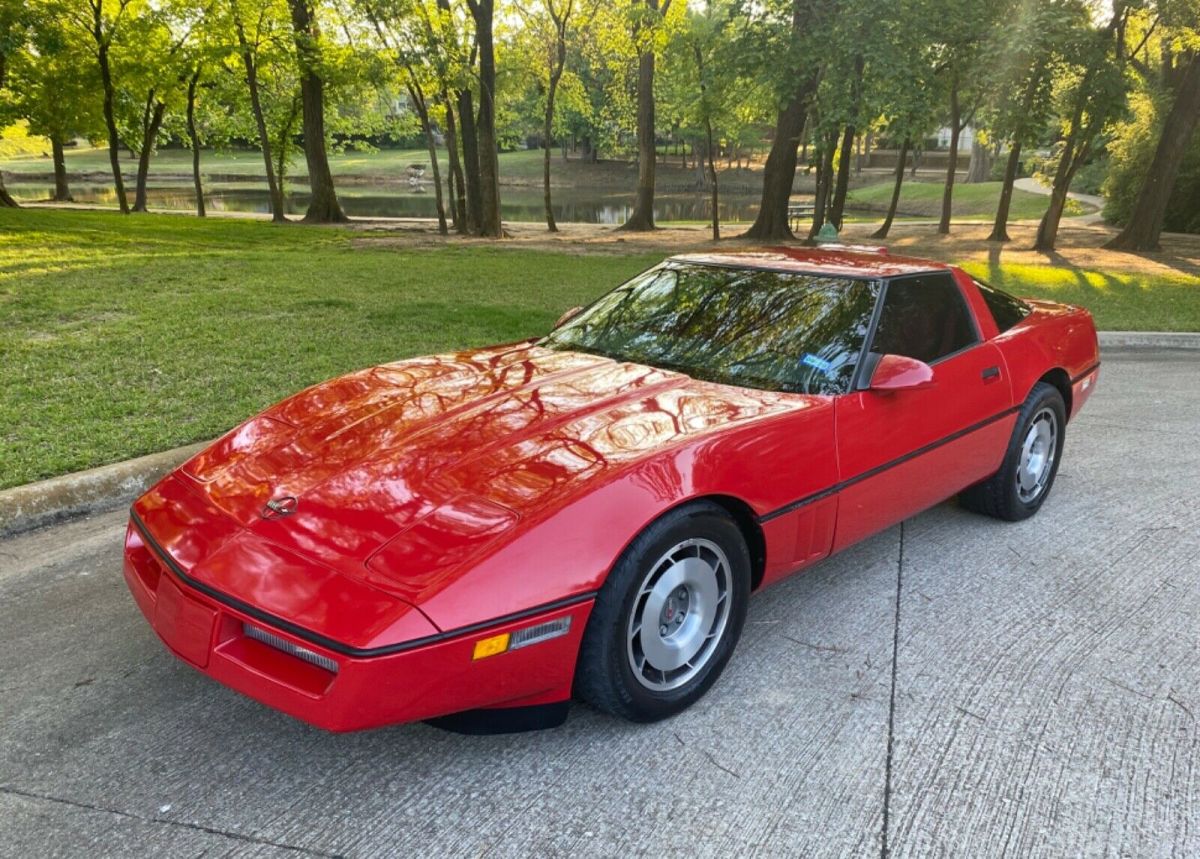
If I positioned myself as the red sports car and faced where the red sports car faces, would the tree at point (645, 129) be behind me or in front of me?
behind

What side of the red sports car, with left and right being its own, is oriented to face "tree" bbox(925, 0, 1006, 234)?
back

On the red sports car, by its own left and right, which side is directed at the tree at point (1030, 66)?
back

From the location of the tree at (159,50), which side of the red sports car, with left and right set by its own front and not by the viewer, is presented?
right

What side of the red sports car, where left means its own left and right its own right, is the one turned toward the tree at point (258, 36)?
right

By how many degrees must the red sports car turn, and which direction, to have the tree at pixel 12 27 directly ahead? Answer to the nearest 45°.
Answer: approximately 90° to its right

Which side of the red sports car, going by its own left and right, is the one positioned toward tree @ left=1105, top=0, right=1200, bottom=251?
back

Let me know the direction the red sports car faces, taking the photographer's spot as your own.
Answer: facing the viewer and to the left of the viewer

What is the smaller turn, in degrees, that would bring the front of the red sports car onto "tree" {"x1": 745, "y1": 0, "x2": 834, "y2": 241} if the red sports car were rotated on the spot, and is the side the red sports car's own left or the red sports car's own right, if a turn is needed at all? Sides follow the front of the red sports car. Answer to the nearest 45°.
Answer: approximately 135° to the red sports car's own right

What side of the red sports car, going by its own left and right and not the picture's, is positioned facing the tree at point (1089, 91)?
back

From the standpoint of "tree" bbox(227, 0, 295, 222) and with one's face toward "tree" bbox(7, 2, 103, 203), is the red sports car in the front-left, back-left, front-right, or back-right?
back-left
